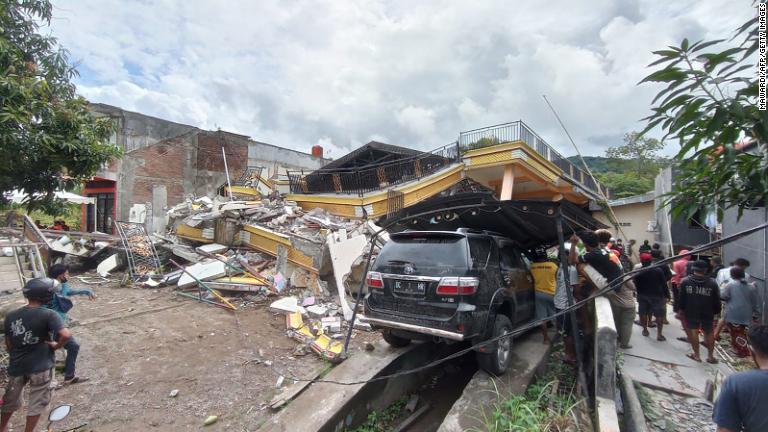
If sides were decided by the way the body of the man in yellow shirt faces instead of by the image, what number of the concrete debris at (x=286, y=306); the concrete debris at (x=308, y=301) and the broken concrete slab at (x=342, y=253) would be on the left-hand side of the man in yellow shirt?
3

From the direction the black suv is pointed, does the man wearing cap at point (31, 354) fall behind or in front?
behind

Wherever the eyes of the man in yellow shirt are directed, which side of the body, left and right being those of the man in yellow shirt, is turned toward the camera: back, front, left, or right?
back

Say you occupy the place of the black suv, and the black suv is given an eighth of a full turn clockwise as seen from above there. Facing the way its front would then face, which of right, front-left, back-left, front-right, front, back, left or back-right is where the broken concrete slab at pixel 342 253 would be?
back-left

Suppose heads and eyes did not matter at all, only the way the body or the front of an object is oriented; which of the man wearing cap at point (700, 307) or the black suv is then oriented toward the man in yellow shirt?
the black suv

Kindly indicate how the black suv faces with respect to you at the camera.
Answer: facing away from the viewer and to the right of the viewer
